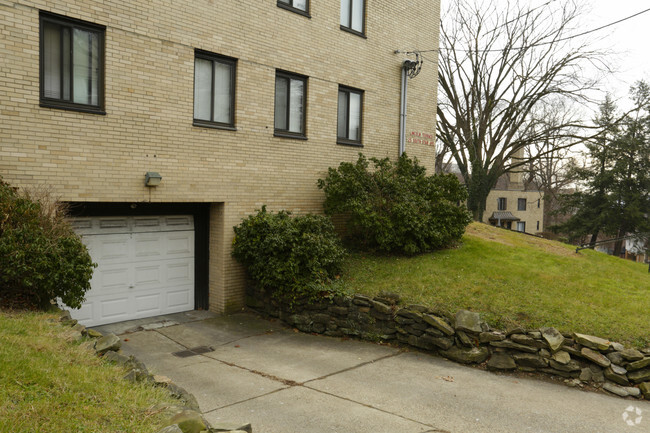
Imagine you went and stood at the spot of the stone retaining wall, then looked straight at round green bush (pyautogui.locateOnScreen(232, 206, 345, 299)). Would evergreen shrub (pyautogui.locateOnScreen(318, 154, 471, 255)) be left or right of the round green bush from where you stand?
right

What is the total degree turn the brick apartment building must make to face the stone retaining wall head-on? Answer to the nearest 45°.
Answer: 0° — it already faces it

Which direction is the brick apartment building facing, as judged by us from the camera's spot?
facing the viewer and to the right of the viewer

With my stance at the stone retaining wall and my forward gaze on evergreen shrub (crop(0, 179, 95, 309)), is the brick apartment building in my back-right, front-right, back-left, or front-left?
front-right

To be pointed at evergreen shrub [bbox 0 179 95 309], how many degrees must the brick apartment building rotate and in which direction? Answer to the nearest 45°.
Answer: approximately 90° to its right

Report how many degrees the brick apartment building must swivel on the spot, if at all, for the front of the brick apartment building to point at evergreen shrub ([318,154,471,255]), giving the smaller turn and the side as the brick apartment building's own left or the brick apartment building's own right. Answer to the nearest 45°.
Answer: approximately 45° to the brick apartment building's own left

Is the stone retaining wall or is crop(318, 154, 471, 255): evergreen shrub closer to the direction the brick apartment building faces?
the stone retaining wall

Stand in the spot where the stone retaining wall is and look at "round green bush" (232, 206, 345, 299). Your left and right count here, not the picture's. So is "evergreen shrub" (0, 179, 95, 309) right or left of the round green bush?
left

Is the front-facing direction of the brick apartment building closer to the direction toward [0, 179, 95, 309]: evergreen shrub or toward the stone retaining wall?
the stone retaining wall
